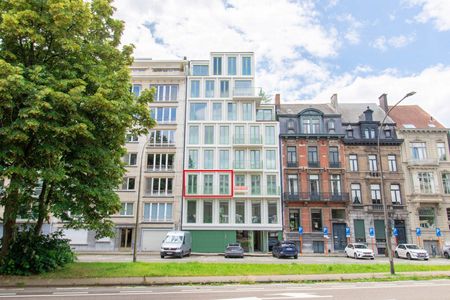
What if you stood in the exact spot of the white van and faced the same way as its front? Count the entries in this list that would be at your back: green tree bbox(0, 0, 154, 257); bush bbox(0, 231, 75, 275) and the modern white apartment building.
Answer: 1

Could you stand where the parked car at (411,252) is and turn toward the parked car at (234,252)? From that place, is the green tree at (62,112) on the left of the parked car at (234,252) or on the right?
left

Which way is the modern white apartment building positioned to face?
toward the camera

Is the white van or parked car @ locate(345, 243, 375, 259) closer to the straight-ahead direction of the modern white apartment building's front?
the white van

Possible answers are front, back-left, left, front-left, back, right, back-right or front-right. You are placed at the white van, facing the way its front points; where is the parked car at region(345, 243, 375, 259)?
back-left

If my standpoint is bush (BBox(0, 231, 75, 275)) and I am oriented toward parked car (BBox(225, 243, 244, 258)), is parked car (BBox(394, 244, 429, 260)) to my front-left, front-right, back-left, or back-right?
front-right

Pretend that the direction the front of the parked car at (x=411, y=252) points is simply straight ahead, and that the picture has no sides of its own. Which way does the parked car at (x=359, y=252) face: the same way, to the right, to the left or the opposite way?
the same way

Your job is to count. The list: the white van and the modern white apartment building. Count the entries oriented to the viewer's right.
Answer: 0

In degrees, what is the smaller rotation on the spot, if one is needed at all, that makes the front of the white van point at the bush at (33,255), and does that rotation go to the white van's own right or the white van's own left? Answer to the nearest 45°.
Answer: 0° — it already faces it

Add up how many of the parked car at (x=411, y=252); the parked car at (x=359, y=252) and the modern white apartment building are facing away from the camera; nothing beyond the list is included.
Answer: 0
